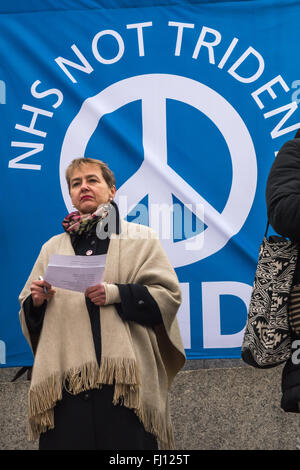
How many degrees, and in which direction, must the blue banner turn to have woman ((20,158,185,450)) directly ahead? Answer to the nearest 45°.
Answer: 0° — it already faces them

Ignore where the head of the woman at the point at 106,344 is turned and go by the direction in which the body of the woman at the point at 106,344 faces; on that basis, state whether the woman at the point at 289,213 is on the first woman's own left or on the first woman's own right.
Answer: on the first woman's own left

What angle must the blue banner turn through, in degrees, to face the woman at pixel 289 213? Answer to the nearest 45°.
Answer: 0° — it already faces them

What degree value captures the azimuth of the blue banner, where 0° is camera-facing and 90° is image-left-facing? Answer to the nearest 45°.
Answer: approximately 0°

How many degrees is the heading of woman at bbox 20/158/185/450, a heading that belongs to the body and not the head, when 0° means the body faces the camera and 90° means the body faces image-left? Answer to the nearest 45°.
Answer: approximately 45°
